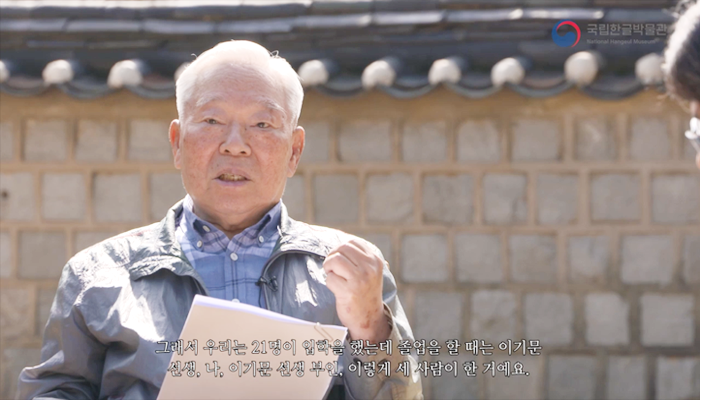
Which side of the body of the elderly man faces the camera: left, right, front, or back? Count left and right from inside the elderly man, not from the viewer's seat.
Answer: front

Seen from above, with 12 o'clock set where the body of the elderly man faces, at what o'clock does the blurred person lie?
The blurred person is roughly at 10 o'clock from the elderly man.
